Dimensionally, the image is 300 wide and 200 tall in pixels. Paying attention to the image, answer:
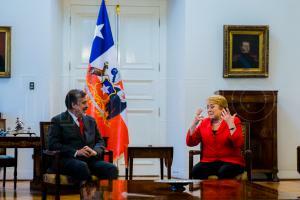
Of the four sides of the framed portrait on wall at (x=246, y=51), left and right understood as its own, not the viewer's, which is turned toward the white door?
right

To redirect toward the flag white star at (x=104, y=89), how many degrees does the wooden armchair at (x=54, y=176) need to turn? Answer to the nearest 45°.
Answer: approximately 135° to its left

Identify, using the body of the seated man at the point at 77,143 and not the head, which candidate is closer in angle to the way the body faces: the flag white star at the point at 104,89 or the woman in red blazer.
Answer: the woman in red blazer

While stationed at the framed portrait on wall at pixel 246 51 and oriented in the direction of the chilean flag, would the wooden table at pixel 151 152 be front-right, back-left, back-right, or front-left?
front-left

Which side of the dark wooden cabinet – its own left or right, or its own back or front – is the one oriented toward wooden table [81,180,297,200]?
front

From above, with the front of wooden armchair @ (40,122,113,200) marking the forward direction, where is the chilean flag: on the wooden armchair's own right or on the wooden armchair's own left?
on the wooden armchair's own left

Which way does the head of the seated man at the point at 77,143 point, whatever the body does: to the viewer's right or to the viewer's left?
to the viewer's right

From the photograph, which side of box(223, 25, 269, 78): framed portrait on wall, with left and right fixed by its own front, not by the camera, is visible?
front

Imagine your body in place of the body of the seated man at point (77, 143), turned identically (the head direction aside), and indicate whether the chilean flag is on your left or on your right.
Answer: on your left

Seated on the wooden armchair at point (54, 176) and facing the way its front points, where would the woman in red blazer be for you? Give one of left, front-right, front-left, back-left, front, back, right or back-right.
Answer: front-left

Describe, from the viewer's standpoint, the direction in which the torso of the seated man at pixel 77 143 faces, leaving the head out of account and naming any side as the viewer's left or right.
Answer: facing the viewer and to the right of the viewer

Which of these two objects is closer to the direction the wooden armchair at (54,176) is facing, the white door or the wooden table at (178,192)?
the wooden table

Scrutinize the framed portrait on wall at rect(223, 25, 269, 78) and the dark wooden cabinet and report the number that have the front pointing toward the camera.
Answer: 2

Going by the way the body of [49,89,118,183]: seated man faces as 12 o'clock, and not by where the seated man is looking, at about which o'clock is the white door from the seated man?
The white door is roughly at 8 o'clock from the seated man.

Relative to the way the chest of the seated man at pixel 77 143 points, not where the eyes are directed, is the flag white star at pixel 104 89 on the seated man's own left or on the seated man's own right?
on the seated man's own left

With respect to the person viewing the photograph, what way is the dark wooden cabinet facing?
facing the viewer

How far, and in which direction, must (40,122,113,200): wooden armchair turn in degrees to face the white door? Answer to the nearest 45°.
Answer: approximately 135° to its left
